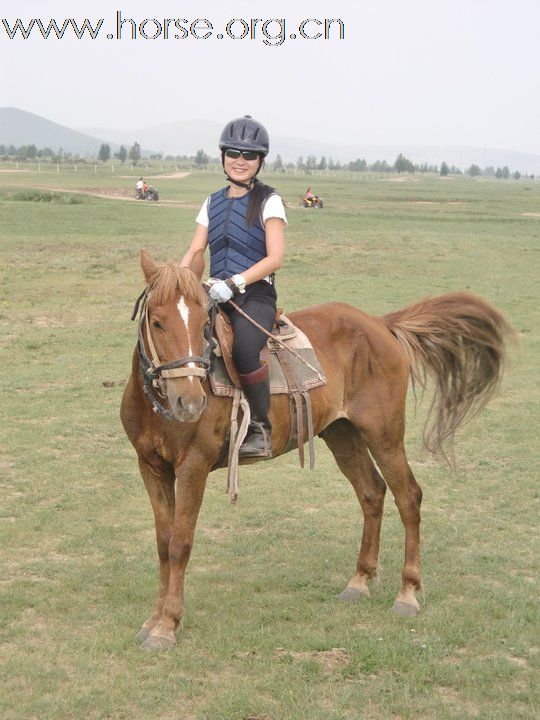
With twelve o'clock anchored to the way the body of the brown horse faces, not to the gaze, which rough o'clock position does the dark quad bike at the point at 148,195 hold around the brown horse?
The dark quad bike is roughly at 4 o'clock from the brown horse.

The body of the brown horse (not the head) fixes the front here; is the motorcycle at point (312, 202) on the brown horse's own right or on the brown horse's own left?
on the brown horse's own right

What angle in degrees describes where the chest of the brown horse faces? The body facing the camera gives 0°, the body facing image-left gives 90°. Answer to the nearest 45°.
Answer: approximately 45°

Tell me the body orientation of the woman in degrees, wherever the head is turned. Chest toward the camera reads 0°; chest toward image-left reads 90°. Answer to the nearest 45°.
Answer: approximately 45°

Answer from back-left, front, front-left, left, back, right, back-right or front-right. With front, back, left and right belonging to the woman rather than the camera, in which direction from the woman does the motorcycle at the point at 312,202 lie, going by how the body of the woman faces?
back-right
